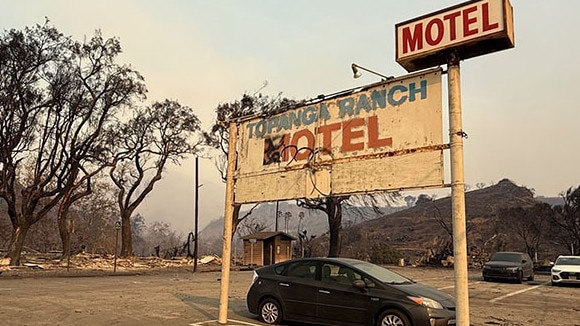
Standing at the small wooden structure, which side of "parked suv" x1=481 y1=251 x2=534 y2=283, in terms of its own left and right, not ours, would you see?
right

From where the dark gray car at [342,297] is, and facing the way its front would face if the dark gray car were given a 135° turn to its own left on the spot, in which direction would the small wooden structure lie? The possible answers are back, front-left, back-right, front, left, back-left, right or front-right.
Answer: front

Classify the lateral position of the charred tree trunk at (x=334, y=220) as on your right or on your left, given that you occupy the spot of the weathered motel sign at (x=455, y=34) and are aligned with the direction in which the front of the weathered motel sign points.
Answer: on your right

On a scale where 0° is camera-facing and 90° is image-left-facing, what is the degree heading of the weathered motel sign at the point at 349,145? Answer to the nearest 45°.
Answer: approximately 45°

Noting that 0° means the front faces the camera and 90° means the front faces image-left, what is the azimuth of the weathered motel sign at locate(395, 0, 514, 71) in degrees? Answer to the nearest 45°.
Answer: approximately 45°

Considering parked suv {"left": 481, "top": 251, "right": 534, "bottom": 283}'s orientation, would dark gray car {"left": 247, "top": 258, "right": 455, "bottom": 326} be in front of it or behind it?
in front

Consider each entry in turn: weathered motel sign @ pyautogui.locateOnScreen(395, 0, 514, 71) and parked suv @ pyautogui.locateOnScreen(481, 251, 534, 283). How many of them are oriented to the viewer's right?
0

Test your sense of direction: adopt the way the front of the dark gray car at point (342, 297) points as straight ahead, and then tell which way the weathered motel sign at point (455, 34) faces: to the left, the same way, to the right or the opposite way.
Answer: to the right

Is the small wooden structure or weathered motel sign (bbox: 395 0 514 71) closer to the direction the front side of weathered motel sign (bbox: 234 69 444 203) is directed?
the weathered motel sign

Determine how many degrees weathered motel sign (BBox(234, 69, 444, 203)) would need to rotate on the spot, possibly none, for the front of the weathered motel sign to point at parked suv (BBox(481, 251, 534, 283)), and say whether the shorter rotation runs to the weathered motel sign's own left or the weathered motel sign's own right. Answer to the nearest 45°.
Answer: approximately 180°

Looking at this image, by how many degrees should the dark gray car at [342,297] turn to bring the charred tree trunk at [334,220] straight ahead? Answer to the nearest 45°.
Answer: approximately 135° to its left
